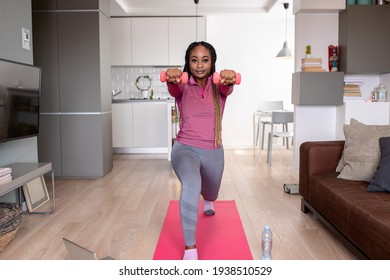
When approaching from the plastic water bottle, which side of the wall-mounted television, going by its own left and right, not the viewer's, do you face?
front

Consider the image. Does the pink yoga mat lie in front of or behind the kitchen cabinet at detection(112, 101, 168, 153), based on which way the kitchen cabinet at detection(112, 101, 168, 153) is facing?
in front

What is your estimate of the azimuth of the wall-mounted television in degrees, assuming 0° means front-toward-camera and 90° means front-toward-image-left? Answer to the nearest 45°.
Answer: approximately 315°

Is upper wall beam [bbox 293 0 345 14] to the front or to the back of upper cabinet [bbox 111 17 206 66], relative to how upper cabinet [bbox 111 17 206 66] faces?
to the front

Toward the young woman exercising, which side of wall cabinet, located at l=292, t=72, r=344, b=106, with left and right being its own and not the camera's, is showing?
front

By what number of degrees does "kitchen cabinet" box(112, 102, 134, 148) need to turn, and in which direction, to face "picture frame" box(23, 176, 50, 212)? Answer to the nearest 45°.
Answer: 0° — it already faces it

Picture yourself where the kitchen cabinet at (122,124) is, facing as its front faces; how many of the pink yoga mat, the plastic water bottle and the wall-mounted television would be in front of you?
3
